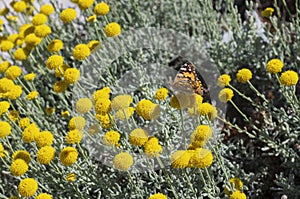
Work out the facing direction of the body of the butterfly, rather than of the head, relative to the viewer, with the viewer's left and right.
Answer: facing to the left of the viewer

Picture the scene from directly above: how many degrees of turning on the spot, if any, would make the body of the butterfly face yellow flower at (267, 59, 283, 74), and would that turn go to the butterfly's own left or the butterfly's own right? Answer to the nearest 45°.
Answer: approximately 135° to the butterfly's own right

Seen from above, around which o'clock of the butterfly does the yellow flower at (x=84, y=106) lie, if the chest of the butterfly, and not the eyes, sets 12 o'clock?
The yellow flower is roughly at 1 o'clock from the butterfly.

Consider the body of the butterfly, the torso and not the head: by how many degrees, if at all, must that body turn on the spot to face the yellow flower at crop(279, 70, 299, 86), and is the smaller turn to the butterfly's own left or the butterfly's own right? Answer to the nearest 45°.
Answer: approximately 180°
